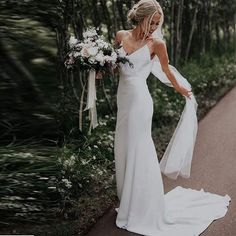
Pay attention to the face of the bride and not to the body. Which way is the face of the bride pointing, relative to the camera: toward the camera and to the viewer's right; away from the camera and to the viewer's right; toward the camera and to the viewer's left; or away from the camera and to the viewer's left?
toward the camera and to the viewer's right

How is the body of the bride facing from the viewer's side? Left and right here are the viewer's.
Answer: facing the viewer and to the left of the viewer
